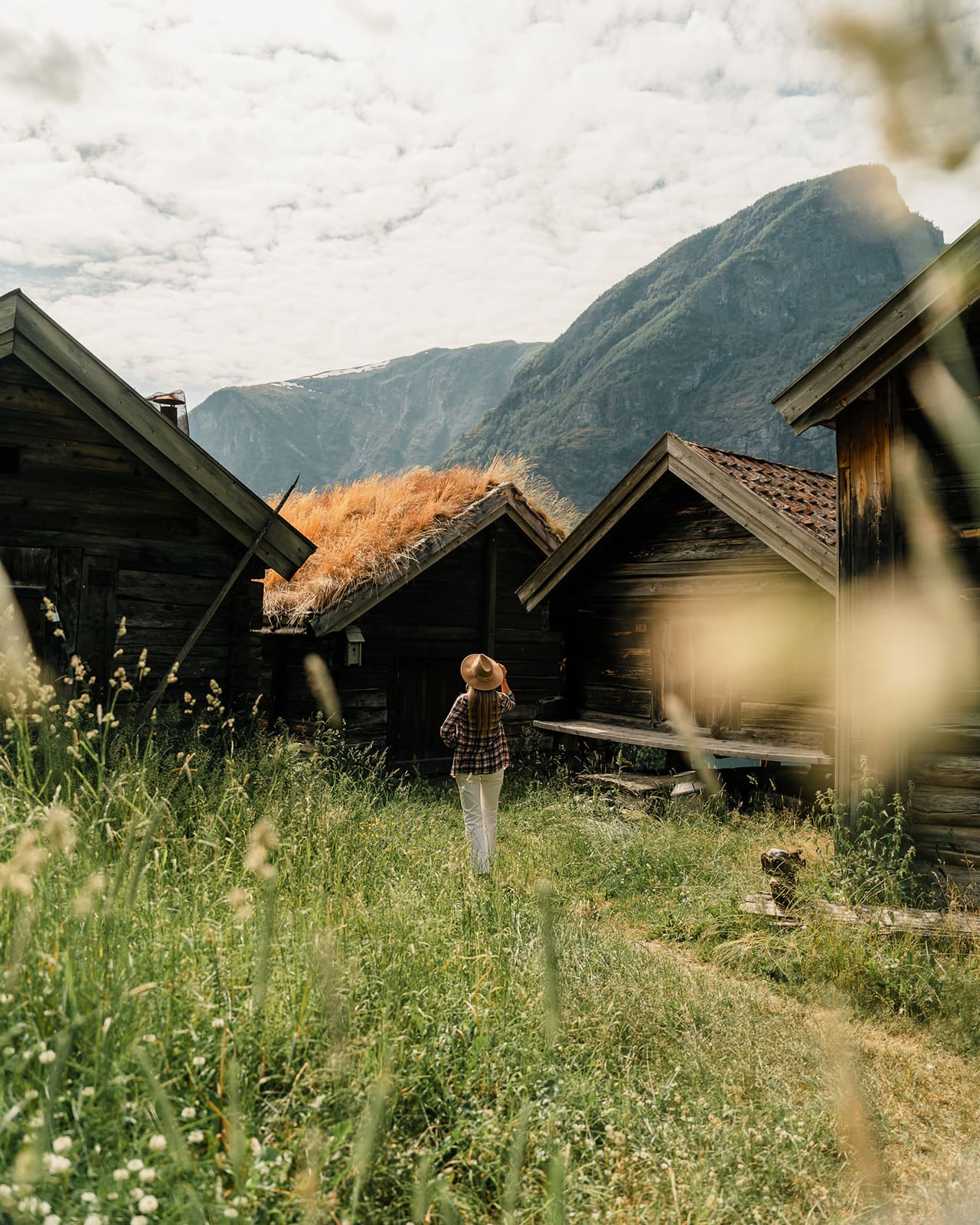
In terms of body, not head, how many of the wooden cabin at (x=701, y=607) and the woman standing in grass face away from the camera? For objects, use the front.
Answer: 1

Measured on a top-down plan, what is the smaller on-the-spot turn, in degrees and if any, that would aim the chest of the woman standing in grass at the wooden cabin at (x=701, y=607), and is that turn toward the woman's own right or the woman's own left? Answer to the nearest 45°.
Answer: approximately 45° to the woman's own right

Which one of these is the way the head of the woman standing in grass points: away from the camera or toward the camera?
away from the camera

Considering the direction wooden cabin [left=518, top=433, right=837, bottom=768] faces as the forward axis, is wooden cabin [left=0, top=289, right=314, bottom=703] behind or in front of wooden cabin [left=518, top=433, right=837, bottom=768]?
in front

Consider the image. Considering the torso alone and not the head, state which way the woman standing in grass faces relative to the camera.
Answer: away from the camera

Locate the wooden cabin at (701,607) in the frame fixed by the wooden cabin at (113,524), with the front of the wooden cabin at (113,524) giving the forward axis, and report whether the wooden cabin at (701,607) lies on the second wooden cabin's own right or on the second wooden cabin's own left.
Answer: on the second wooden cabin's own left

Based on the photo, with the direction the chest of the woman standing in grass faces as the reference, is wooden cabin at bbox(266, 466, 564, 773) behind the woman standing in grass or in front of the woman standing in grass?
in front

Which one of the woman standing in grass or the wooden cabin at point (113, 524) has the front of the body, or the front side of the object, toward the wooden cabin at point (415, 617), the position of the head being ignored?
the woman standing in grass

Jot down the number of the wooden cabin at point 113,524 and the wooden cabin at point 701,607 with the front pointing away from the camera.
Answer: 0

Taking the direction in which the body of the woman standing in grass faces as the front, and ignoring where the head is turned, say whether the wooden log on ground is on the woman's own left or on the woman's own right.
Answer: on the woman's own right

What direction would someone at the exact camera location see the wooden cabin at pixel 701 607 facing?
facing the viewer and to the left of the viewer

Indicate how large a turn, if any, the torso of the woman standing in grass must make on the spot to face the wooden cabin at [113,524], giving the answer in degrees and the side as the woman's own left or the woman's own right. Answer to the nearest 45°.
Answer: approximately 45° to the woman's own left

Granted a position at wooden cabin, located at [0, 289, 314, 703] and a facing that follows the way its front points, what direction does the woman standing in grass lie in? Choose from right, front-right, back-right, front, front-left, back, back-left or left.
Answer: front-left
